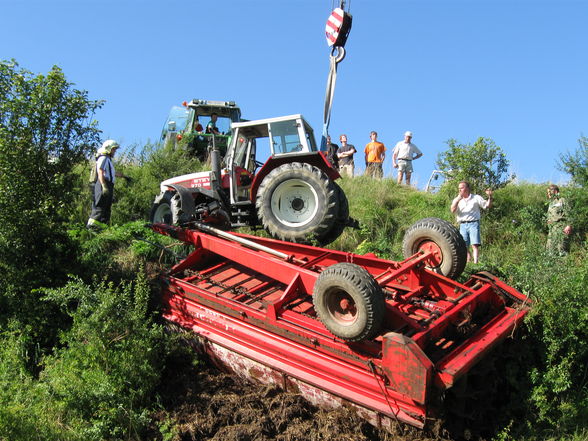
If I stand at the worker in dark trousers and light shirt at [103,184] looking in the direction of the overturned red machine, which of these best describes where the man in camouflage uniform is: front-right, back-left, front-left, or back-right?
front-left

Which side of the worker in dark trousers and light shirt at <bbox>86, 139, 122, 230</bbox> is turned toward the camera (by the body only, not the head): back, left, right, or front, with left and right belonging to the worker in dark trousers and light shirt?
right

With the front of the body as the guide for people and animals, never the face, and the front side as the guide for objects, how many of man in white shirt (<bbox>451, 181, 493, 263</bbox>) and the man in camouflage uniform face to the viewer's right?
0

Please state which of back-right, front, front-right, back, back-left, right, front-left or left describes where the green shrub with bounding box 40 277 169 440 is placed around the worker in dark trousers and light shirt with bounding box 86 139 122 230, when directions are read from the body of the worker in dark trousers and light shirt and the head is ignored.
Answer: right

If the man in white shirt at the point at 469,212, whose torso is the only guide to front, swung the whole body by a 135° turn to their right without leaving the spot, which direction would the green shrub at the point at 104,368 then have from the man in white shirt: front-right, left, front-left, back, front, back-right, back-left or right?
back-left

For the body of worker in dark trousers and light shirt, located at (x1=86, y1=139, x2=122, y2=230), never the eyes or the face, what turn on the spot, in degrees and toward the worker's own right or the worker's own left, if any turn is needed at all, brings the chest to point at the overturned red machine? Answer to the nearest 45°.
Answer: approximately 45° to the worker's own right

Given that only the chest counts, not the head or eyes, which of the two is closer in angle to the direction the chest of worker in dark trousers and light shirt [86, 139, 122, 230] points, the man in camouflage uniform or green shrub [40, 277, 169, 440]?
the man in camouflage uniform

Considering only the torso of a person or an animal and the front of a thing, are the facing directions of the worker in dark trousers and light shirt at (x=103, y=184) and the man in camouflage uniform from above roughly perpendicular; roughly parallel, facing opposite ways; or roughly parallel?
roughly parallel, facing opposite ways

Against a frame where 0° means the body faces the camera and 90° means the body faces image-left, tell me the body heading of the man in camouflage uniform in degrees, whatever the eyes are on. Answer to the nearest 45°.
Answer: approximately 45°

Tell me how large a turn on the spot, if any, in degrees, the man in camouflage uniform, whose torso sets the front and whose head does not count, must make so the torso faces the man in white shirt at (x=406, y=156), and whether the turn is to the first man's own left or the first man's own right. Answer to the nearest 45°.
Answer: approximately 90° to the first man's own right

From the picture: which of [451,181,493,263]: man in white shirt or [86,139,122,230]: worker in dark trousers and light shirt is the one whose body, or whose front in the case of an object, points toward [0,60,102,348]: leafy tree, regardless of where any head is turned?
the man in white shirt

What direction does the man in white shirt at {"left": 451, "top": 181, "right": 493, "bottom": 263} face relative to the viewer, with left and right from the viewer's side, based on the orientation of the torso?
facing the viewer and to the left of the viewer

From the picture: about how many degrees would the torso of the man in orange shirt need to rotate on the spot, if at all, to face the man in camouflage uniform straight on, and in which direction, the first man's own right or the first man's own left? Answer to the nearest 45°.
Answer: approximately 45° to the first man's own left

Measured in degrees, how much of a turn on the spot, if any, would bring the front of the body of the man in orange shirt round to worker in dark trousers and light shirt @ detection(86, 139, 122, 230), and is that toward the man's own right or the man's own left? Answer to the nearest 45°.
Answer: approximately 45° to the man's own right

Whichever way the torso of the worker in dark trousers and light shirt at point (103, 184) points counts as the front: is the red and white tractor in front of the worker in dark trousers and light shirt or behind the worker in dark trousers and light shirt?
in front

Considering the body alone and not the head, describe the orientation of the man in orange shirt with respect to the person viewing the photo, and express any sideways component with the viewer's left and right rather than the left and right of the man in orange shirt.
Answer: facing the viewer

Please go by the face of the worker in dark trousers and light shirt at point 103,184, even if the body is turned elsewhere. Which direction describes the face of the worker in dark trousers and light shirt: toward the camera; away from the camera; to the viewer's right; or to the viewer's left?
to the viewer's right

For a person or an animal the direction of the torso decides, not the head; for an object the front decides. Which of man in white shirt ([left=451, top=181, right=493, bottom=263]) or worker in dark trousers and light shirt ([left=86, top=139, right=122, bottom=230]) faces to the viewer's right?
the worker in dark trousers and light shirt

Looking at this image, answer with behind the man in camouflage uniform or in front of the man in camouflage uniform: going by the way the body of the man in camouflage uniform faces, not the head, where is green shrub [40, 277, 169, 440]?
in front

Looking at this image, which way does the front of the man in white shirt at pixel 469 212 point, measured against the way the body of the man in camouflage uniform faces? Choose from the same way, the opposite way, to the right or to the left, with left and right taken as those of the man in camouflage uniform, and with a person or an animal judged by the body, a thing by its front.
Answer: the same way

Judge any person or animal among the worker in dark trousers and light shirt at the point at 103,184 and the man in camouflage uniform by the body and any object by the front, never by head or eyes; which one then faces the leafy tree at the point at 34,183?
the man in camouflage uniform
